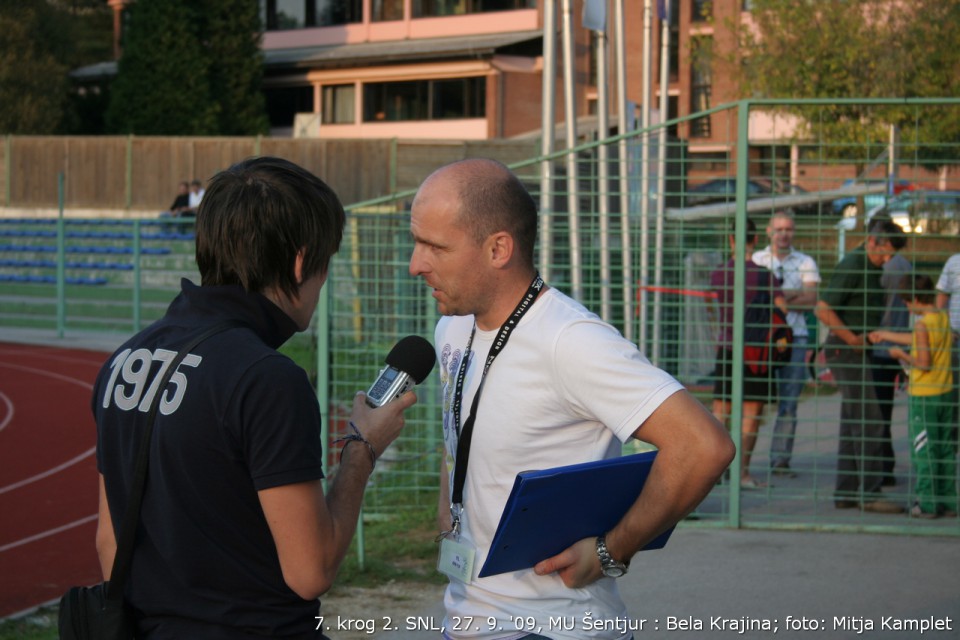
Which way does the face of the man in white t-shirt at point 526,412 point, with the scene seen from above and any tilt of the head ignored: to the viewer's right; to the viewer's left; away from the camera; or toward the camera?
to the viewer's left

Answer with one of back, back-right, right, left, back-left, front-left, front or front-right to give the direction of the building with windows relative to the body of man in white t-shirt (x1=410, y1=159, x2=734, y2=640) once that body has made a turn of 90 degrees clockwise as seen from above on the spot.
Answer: front

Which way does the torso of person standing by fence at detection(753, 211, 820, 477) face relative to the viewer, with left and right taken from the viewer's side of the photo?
facing the viewer

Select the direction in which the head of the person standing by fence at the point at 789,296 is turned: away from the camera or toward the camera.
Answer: toward the camera

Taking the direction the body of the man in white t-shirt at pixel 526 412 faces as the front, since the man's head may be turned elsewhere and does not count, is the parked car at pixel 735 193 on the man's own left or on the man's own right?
on the man's own right

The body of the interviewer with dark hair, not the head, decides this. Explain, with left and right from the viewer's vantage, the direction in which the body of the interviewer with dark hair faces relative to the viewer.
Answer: facing away from the viewer and to the right of the viewer

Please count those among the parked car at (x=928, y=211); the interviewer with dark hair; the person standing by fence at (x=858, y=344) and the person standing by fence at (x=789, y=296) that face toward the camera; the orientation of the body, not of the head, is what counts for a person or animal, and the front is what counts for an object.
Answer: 1

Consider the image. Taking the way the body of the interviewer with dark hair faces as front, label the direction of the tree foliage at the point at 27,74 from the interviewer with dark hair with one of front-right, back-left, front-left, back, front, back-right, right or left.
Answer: front-left

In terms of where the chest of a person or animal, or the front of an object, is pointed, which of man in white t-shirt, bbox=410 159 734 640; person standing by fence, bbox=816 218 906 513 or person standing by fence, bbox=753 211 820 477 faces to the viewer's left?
the man in white t-shirt

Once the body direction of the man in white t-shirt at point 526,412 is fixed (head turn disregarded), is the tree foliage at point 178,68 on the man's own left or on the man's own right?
on the man's own right

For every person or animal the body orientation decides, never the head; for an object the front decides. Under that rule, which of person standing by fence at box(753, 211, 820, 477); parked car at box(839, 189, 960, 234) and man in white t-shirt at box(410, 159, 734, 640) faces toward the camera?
the person standing by fence

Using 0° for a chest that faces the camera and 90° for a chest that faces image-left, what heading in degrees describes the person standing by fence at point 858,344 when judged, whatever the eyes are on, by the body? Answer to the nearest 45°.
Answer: approximately 270°

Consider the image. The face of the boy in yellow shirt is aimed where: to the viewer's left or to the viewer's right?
to the viewer's left

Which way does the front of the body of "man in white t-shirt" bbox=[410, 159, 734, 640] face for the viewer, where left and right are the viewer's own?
facing to the left of the viewer

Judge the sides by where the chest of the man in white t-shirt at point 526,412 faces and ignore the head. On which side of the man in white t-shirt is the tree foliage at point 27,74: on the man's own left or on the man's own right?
on the man's own right

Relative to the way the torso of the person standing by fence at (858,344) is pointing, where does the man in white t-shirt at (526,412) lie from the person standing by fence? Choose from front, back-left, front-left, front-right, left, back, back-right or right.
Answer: right
